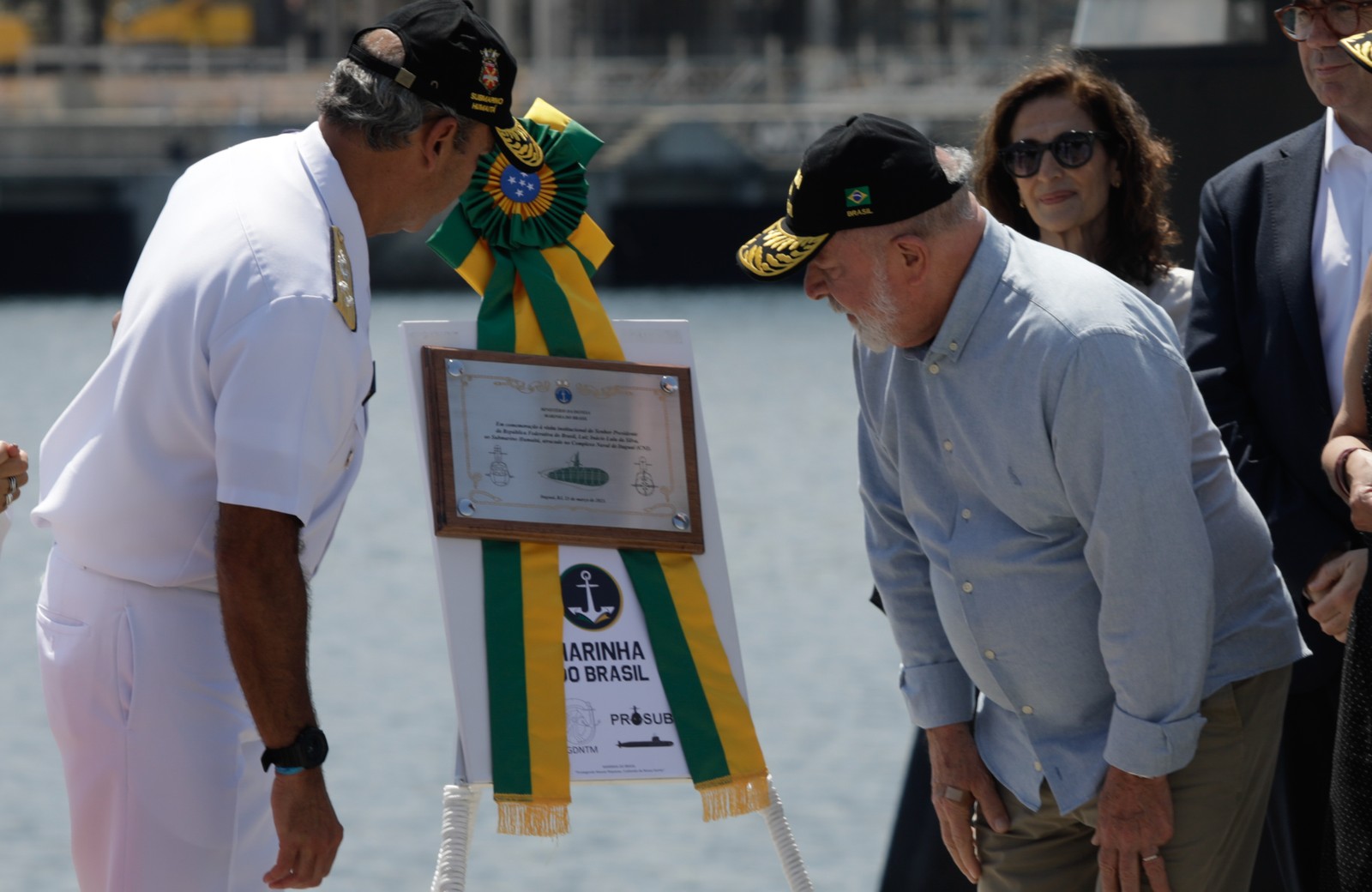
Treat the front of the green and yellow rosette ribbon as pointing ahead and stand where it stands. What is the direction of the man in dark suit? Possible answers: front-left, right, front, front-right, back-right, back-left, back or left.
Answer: left

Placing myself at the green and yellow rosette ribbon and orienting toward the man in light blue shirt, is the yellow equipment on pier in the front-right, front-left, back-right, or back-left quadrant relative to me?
back-left

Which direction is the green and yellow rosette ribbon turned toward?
toward the camera

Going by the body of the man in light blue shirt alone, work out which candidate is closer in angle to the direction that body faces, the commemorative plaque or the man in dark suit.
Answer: the commemorative plaque

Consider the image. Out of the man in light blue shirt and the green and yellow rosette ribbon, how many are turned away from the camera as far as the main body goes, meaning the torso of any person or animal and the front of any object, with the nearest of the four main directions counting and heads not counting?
0

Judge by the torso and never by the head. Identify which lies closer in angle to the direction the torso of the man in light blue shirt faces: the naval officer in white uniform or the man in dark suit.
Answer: the naval officer in white uniform

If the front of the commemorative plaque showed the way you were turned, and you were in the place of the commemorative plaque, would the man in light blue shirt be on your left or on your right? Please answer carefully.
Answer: on your left

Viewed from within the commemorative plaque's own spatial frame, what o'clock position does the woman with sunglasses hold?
The woman with sunglasses is roughly at 8 o'clock from the commemorative plaque.

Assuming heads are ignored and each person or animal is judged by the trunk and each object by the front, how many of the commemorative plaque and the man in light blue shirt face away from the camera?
0

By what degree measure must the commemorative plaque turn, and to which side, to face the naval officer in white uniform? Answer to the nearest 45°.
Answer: approximately 45° to its right

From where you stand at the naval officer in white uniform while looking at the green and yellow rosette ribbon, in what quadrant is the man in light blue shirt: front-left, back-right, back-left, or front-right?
front-right

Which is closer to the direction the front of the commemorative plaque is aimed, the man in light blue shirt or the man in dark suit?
the man in light blue shirt

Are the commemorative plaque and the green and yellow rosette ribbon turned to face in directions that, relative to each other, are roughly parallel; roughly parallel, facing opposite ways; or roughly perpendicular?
roughly parallel

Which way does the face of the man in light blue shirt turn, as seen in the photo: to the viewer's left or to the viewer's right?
to the viewer's left

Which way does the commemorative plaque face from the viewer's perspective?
toward the camera

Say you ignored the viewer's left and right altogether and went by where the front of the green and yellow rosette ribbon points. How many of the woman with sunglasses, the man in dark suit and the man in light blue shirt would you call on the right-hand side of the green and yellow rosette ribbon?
0

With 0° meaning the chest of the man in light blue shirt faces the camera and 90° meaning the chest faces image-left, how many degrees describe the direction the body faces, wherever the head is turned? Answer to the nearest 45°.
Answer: approximately 45°

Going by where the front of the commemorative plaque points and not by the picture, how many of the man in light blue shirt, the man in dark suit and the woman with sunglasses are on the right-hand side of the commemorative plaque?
0

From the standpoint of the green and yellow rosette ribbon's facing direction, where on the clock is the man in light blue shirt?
The man in light blue shirt is roughly at 10 o'clock from the green and yellow rosette ribbon.

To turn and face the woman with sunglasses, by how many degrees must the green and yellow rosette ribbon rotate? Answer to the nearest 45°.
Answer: approximately 135° to its left
